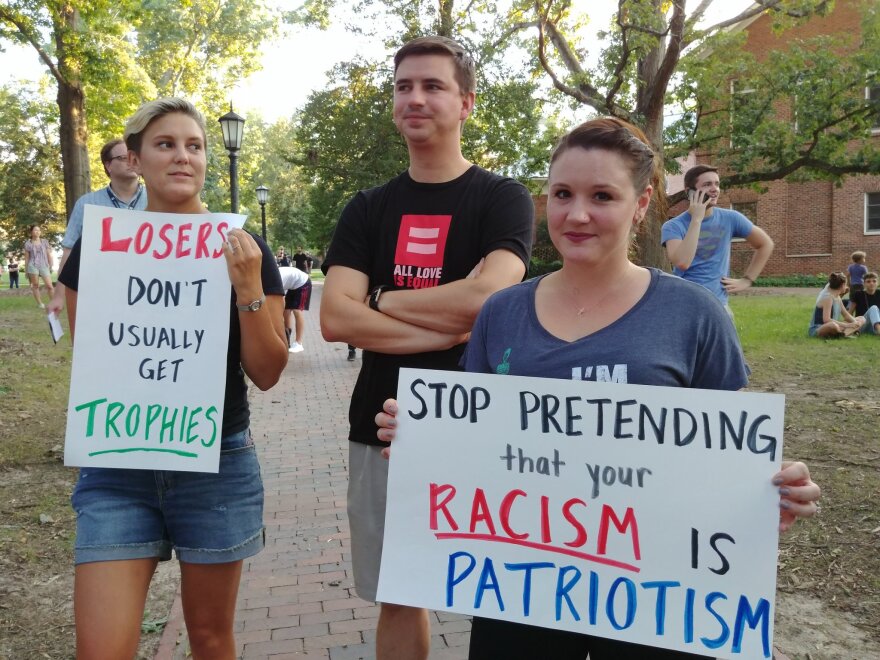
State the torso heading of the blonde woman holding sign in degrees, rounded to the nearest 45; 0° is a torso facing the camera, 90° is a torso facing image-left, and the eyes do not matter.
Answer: approximately 0°

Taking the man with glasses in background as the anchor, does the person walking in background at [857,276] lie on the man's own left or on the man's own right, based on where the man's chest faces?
on the man's own left

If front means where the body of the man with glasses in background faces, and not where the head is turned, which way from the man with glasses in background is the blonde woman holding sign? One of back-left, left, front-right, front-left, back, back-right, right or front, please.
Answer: front-right

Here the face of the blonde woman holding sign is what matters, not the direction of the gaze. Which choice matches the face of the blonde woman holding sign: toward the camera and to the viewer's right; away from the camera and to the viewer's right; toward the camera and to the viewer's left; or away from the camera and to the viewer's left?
toward the camera and to the viewer's right

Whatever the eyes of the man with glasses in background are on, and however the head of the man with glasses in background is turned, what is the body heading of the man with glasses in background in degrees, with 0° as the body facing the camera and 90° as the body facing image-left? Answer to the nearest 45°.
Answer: approximately 315°

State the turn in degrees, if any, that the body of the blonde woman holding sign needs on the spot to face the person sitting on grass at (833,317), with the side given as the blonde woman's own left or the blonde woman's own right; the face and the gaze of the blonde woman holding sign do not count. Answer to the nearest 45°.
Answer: approximately 135° to the blonde woman's own left
